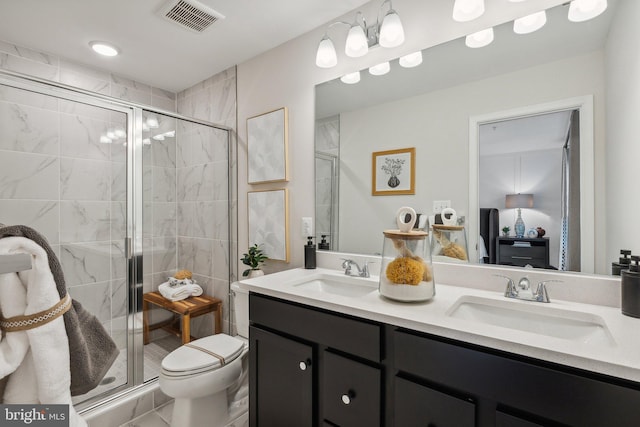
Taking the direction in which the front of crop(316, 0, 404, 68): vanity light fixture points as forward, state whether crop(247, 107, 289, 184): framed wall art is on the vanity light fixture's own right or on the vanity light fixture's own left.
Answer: on the vanity light fixture's own right

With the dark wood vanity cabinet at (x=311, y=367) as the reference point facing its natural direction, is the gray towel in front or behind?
in front

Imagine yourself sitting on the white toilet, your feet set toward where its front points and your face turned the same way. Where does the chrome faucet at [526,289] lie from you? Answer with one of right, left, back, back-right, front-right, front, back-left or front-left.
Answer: left

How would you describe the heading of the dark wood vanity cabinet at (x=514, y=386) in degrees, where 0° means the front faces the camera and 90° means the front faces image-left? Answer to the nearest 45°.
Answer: approximately 45°

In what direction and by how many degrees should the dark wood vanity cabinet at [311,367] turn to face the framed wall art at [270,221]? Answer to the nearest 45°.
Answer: approximately 135° to its right

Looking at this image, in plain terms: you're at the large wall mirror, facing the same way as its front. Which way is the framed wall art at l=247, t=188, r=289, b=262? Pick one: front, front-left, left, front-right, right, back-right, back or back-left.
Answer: front-right

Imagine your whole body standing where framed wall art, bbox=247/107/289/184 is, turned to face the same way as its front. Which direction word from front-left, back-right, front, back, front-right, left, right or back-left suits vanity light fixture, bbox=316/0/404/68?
left

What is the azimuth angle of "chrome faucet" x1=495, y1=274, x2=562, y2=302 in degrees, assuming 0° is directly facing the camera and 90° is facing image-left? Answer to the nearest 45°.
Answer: approximately 0°

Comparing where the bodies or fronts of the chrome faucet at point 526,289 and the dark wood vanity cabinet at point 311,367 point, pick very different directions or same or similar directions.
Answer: same or similar directions

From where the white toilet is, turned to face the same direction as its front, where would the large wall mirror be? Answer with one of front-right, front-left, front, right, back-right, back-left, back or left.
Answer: left

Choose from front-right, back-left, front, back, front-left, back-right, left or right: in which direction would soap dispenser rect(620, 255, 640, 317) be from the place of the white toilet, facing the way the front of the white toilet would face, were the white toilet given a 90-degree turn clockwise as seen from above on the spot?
back

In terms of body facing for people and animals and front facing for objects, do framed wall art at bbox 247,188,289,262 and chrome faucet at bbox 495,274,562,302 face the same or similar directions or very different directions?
same or similar directions

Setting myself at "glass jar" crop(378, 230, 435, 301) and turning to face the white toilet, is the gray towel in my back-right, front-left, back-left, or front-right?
front-left

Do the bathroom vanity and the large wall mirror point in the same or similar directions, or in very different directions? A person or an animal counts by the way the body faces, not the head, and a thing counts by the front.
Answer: same or similar directions
